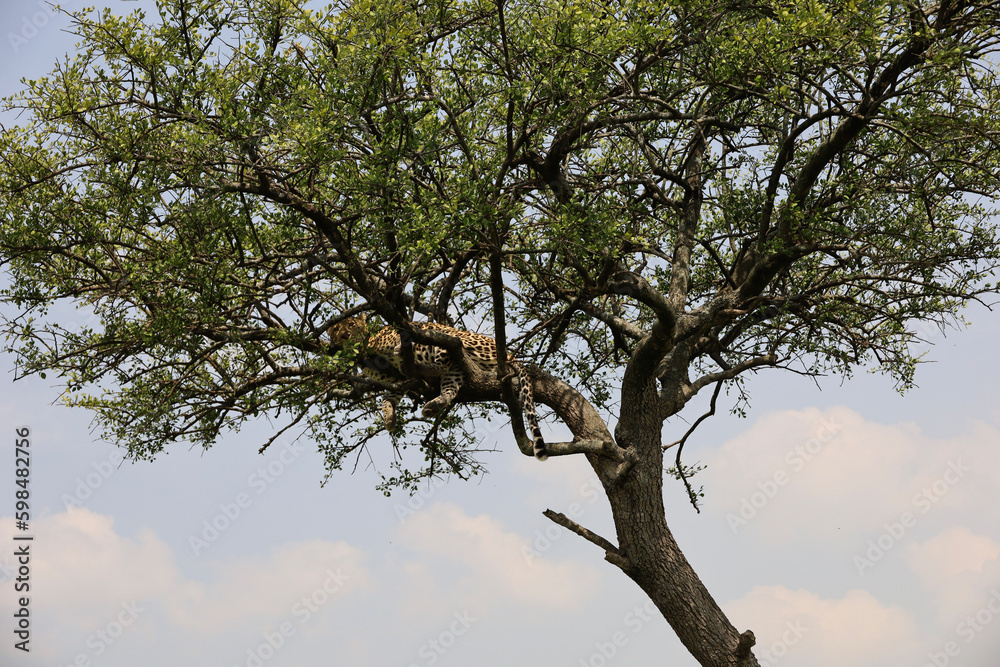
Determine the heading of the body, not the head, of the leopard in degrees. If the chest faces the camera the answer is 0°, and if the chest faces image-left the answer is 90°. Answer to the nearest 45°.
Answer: approximately 90°
